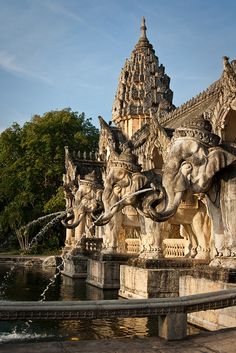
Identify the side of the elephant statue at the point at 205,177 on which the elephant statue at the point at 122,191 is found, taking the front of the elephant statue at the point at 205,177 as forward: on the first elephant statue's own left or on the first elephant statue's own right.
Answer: on the first elephant statue's own right

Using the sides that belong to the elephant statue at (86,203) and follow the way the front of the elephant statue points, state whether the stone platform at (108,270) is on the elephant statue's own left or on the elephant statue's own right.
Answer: on the elephant statue's own left

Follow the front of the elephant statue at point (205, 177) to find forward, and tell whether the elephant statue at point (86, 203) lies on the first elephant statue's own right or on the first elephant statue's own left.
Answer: on the first elephant statue's own right

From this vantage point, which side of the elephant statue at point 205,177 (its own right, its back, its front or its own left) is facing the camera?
left

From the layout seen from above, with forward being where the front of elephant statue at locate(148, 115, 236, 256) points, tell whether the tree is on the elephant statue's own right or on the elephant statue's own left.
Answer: on the elephant statue's own right

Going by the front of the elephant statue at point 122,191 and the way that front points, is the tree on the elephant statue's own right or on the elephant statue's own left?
on the elephant statue's own right

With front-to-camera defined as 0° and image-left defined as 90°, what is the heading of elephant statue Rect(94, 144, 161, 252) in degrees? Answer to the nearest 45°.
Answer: approximately 45°

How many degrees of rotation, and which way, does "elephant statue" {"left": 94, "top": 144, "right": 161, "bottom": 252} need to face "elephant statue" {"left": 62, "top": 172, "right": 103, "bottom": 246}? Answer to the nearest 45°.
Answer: approximately 135° to its right

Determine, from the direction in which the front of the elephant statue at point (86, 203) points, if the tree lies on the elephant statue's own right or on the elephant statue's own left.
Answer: on the elephant statue's own right

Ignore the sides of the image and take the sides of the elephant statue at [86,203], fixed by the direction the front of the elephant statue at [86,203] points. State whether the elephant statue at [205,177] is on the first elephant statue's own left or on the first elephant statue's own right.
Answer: on the first elephant statue's own left
